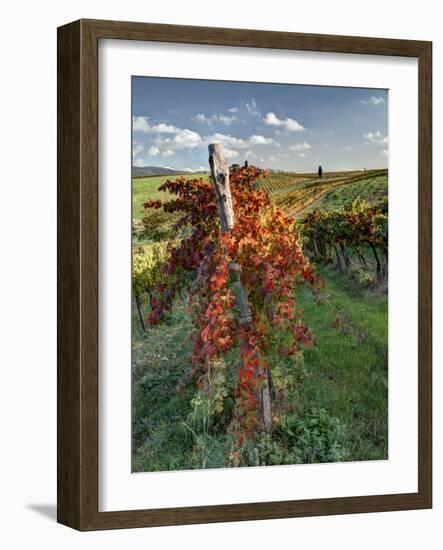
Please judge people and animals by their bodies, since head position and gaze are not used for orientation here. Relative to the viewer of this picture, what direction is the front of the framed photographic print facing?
facing the viewer and to the right of the viewer
